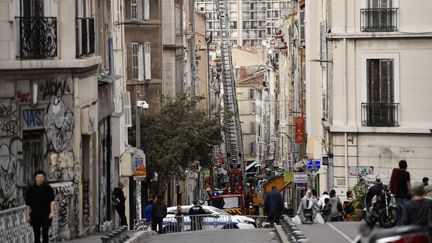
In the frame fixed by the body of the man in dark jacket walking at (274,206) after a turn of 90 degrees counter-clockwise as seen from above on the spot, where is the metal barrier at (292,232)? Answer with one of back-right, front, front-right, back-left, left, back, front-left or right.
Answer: left

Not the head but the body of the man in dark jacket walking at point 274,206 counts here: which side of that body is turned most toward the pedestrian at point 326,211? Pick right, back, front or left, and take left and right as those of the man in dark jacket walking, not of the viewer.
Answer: right

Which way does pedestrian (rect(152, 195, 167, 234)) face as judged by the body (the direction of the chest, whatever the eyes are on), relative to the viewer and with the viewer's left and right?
facing away from the viewer

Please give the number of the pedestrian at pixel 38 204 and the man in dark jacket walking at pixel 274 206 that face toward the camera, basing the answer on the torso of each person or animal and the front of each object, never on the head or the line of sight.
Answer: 1

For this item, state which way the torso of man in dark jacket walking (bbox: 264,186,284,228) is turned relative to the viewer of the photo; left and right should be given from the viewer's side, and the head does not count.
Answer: facing away from the viewer

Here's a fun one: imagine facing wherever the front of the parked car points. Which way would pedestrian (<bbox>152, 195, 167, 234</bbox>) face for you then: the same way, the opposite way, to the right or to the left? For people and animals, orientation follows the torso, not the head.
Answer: to the left

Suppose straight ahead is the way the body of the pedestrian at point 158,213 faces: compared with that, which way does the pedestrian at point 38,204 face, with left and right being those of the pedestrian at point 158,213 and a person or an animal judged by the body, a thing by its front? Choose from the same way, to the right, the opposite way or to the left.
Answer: the opposite way
